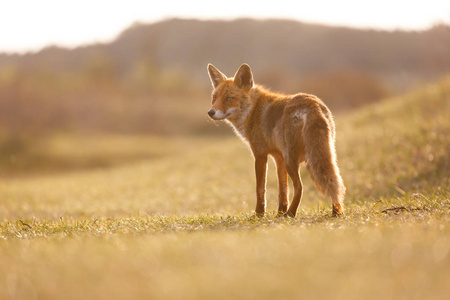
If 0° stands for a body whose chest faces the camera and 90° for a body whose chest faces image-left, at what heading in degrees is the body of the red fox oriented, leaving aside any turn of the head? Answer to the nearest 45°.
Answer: approximately 135°
